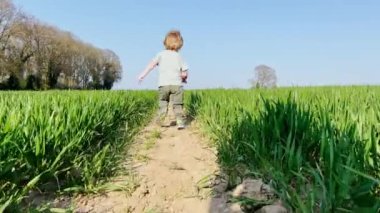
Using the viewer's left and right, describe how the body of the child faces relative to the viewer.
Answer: facing away from the viewer

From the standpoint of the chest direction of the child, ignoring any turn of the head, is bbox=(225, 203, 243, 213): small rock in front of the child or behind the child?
behind

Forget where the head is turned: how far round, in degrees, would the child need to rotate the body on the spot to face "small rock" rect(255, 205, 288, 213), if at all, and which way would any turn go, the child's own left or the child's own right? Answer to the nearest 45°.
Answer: approximately 180°

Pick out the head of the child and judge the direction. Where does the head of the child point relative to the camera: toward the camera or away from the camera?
away from the camera
